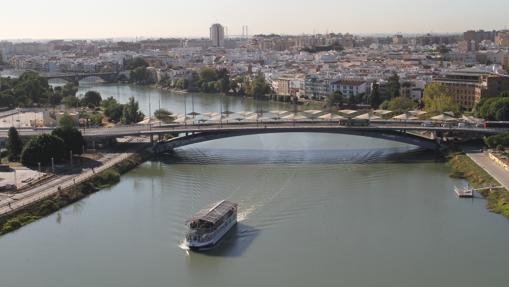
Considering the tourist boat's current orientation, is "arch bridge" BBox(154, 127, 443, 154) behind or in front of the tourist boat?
behind

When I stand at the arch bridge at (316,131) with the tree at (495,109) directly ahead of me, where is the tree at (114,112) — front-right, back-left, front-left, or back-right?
back-left

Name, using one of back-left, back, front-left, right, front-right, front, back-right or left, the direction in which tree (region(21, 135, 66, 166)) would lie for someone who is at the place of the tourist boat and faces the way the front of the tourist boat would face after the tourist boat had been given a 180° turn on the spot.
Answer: left

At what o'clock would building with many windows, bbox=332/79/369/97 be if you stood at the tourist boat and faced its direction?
The building with many windows is roughly at 5 o'clock from the tourist boat.

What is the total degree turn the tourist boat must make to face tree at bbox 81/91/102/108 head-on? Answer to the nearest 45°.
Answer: approximately 135° to its right

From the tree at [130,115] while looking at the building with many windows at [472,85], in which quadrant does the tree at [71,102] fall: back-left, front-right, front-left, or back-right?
back-left

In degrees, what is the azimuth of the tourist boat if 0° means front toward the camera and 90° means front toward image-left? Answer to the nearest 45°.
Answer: approximately 45°

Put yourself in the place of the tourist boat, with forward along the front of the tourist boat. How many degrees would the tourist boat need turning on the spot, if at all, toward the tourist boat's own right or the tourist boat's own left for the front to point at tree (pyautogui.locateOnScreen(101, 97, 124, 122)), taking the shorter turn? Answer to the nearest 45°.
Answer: approximately 135° to the tourist boat's own right

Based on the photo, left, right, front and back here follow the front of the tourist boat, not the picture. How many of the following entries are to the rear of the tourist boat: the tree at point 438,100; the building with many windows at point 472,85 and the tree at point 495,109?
3

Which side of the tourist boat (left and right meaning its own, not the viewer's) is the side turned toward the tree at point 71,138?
right

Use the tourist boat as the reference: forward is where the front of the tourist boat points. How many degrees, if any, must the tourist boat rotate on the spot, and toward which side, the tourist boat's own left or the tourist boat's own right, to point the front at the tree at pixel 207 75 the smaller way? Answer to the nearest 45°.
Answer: approximately 135° to the tourist boat's own right

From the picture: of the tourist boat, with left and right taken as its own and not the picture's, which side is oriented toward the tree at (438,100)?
back

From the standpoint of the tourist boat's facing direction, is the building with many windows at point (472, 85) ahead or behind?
behind

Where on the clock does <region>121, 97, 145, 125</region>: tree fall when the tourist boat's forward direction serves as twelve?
The tree is roughly at 4 o'clock from the tourist boat.

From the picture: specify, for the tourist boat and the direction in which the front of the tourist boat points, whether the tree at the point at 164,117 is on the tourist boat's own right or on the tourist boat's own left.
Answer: on the tourist boat's own right
